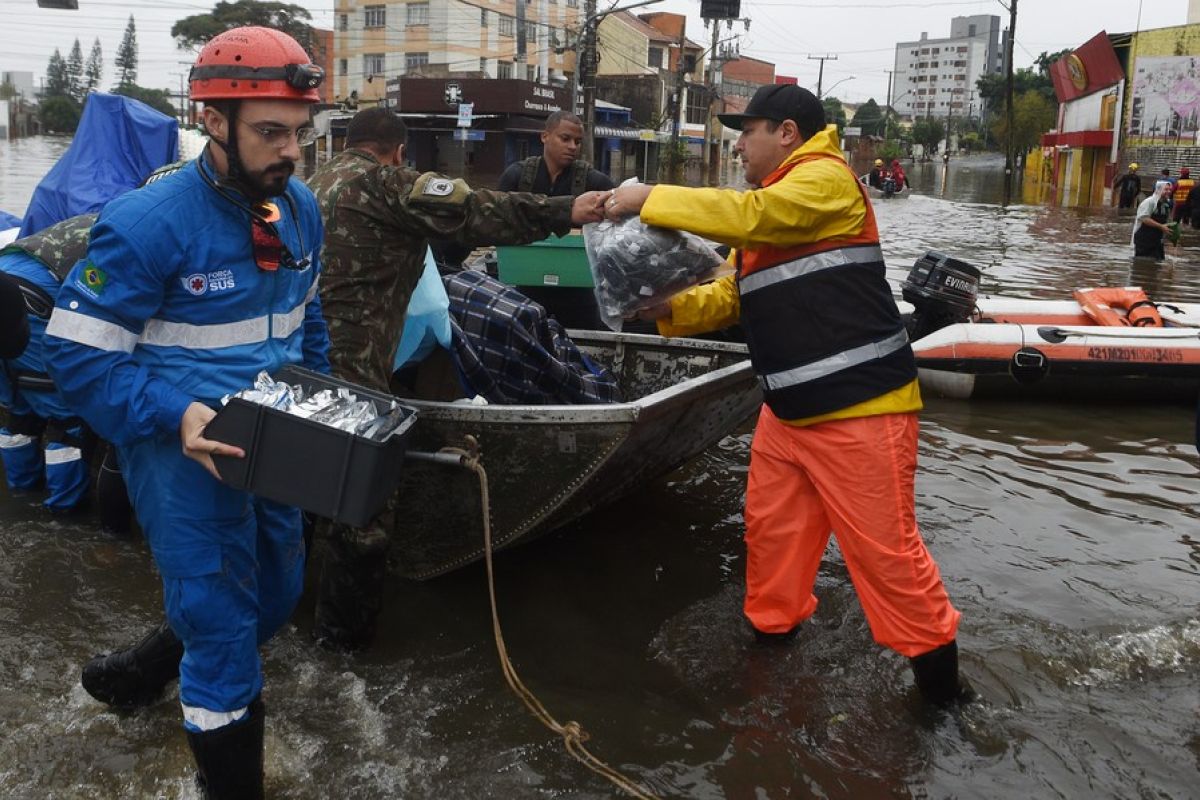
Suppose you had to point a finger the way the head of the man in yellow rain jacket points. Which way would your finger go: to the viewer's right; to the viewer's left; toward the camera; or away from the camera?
to the viewer's left

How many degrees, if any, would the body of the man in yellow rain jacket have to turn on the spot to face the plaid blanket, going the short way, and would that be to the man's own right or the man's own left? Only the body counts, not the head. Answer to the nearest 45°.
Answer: approximately 45° to the man's own right

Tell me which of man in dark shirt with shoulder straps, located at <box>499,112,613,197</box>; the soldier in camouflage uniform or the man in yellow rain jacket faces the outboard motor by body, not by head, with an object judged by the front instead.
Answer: the soldier in camouflage uniform

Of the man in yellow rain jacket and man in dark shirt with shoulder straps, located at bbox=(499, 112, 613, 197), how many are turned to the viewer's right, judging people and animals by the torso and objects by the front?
0

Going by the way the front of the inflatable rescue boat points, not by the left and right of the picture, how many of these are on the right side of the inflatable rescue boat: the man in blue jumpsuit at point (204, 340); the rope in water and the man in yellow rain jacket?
3

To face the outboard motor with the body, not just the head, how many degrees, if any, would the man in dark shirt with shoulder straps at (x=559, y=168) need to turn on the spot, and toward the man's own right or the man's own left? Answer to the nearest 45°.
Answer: approximately 90° to the man's own left

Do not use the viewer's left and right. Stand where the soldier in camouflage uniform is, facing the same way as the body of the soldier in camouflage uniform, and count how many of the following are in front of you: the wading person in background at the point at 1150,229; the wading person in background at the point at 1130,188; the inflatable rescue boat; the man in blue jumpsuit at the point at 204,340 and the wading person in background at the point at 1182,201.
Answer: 4

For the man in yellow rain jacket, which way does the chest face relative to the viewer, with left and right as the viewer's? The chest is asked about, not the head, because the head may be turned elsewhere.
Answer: facing to the left of the viewer

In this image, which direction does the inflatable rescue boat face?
to the viewer's right

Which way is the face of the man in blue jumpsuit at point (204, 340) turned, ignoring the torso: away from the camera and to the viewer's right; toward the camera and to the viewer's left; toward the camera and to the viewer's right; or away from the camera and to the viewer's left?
toward the camera and to the viewer's right
